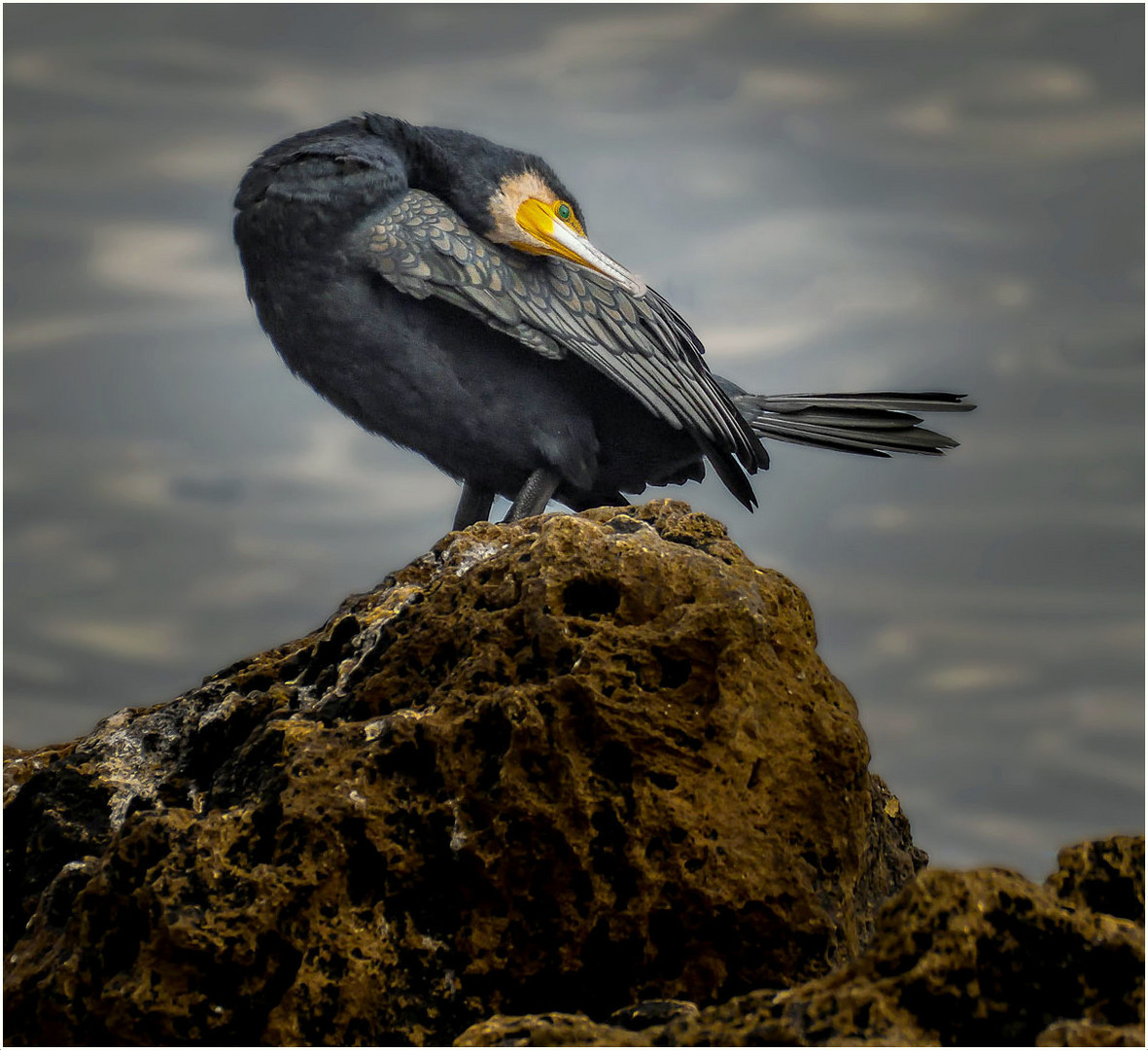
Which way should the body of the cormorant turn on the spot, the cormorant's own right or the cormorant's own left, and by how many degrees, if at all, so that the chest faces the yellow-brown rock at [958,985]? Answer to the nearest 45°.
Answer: approximately 135° to the cormorant's own left

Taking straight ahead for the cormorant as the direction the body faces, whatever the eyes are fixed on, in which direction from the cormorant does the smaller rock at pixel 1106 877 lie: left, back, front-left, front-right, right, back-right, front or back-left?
back-left

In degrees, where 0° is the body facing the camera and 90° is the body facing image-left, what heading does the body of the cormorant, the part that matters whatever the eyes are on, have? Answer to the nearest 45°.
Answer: approximately 90°
